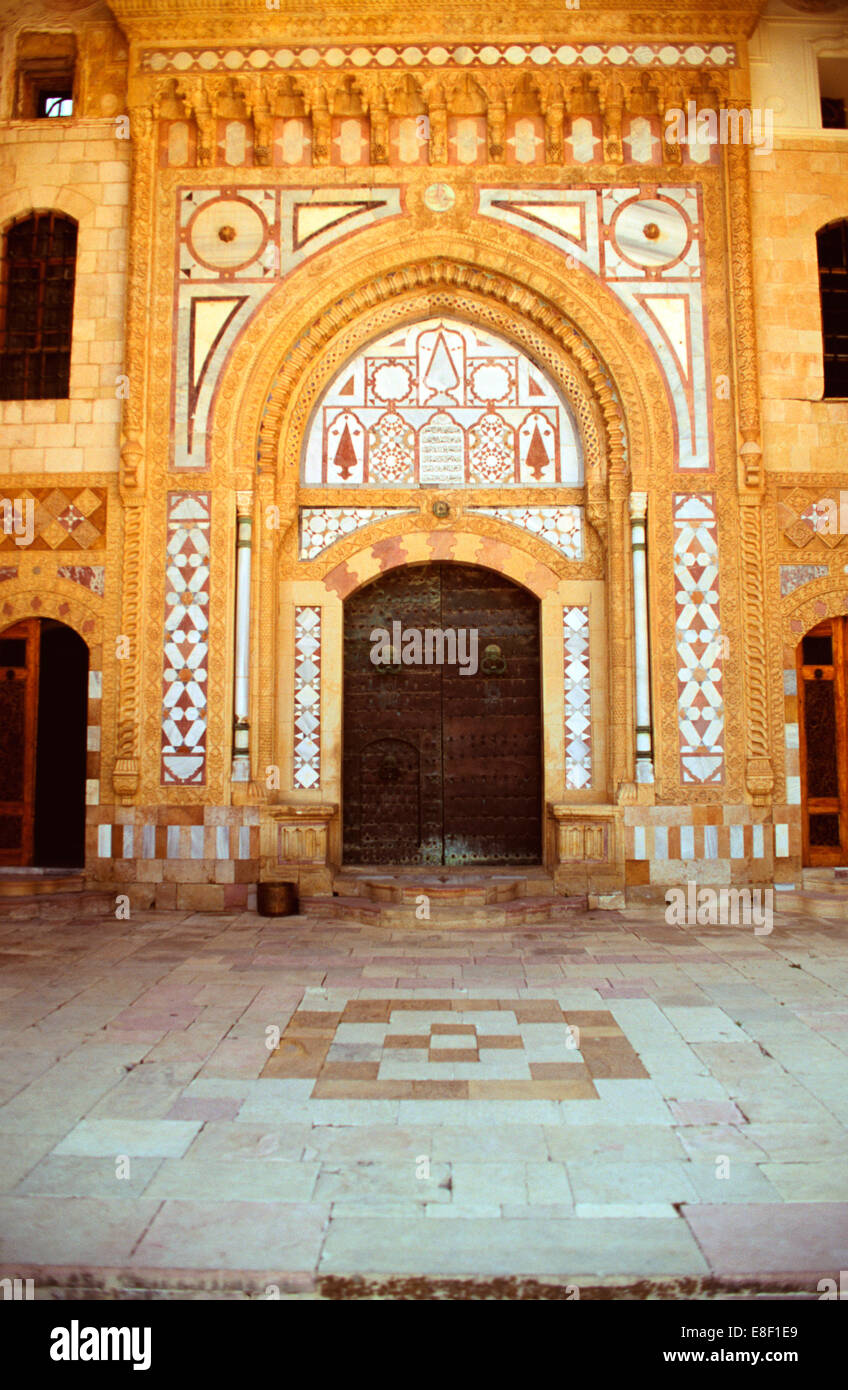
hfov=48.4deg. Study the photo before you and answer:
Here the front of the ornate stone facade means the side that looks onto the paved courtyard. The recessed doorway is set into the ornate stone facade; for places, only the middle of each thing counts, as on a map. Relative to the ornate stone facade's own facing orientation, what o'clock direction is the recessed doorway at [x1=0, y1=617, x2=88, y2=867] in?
The recessed doorway is roughly at 3 o'clock from the ornate stone facade.

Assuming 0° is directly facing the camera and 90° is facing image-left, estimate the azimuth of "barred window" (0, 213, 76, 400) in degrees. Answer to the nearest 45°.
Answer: approximately 0°

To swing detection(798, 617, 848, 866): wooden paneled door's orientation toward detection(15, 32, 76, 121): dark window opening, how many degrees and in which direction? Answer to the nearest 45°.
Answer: approximately 90° to its right

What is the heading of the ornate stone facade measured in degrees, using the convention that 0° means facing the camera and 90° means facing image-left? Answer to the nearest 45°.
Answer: approximately 0°

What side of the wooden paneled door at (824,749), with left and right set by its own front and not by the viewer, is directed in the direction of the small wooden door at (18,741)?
right
